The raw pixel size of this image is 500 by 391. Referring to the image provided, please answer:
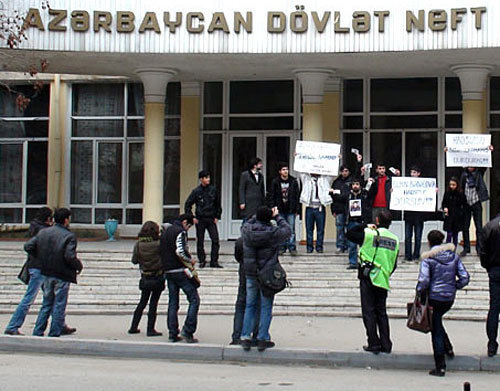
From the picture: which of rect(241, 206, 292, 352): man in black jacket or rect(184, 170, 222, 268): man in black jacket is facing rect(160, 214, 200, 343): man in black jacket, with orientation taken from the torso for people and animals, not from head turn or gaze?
rect(184, 170, 222, 268): man in black jacket

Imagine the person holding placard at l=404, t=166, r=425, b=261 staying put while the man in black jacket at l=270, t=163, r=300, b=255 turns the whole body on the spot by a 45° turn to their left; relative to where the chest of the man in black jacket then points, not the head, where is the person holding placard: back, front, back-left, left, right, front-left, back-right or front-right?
front-left

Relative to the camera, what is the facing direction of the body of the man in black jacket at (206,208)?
toward the camera

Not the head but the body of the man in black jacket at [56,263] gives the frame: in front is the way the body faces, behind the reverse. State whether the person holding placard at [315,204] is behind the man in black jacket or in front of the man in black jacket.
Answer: in front

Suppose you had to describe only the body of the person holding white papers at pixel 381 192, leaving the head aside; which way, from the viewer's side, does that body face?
toward the camera

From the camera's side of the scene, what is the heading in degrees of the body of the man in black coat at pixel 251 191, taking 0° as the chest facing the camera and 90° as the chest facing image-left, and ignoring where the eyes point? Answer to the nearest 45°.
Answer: approximately 315°

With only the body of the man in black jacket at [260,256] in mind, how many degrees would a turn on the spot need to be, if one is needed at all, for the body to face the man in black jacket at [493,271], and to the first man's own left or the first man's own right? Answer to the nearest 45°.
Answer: approximately 45° to the first man's own right

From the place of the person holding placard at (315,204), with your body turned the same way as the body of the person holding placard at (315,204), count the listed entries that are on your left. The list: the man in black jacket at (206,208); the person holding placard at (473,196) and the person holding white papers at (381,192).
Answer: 2

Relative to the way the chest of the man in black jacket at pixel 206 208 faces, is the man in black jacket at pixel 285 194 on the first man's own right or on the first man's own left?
on the first man's own left

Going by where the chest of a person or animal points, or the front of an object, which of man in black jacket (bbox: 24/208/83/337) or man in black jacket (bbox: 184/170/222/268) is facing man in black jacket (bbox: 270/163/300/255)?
man in black jacket (bbox: 24/208/83/337)

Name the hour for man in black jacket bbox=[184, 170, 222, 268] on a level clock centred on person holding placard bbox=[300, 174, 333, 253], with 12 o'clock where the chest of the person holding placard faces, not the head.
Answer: The man in black jacket is roughly at 2 o'clock from the person holding placard.

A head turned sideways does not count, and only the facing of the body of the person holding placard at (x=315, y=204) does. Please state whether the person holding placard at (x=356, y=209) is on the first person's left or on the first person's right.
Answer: on the first person's left

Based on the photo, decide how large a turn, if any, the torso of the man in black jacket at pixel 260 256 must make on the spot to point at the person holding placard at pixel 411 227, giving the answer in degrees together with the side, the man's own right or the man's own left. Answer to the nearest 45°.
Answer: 0° — they already face them

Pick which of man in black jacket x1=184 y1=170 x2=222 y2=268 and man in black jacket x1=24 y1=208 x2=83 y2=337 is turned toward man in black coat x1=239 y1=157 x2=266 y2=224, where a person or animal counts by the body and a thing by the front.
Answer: man in black jacket x1=24 y1=208 x2=83 y2=337

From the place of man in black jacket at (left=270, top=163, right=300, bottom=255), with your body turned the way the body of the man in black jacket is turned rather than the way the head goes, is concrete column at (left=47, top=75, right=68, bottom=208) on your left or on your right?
on your right
